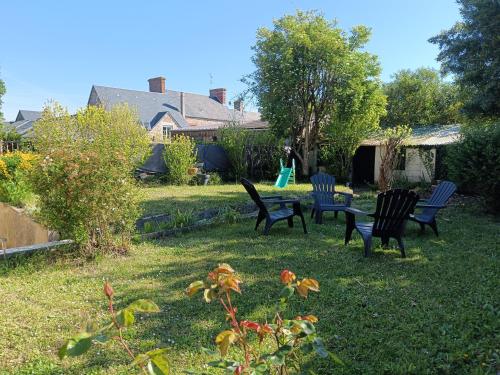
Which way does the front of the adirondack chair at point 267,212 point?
to the viewer's right

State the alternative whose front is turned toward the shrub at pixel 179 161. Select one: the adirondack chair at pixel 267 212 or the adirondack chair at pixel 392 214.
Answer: the adirondack chair at pixel 392 214

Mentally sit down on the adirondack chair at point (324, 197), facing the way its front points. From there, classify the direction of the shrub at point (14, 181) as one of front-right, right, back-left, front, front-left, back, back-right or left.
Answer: back-right

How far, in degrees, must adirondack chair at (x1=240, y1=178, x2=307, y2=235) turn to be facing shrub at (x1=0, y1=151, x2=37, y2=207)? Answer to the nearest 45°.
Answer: approximately 180°

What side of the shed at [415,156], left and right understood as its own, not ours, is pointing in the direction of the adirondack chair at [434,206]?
front

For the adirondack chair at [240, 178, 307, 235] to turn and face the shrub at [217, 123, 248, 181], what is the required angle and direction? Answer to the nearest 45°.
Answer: approximately 90° to its left

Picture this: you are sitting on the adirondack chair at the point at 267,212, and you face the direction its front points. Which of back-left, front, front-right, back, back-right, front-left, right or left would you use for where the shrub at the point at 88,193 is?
back-right

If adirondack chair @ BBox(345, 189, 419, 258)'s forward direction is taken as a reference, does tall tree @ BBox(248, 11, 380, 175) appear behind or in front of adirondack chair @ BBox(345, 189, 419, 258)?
in front
